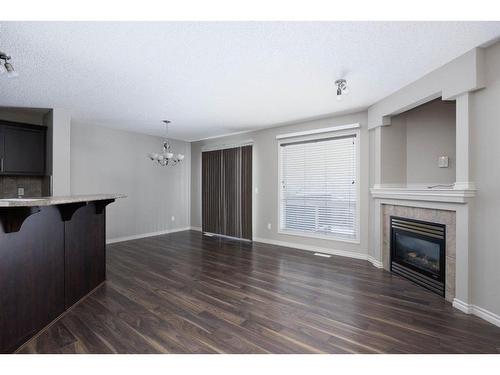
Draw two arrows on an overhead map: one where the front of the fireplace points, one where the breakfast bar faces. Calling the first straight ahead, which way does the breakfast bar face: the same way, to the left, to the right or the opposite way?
the opposite way

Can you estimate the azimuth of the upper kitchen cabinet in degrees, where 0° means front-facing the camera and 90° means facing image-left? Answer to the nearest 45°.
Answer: approximately 315°

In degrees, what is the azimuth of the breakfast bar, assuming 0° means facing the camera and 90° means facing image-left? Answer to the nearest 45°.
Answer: approximately 315°

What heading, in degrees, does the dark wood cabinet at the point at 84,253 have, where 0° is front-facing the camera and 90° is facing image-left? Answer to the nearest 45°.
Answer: approximately 315°

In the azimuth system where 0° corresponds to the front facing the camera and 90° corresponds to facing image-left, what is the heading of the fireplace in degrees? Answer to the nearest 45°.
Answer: approximately 45°

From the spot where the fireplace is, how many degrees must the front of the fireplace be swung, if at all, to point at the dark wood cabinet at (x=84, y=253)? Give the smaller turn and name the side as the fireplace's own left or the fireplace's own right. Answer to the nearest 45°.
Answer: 0° — it already faces it
